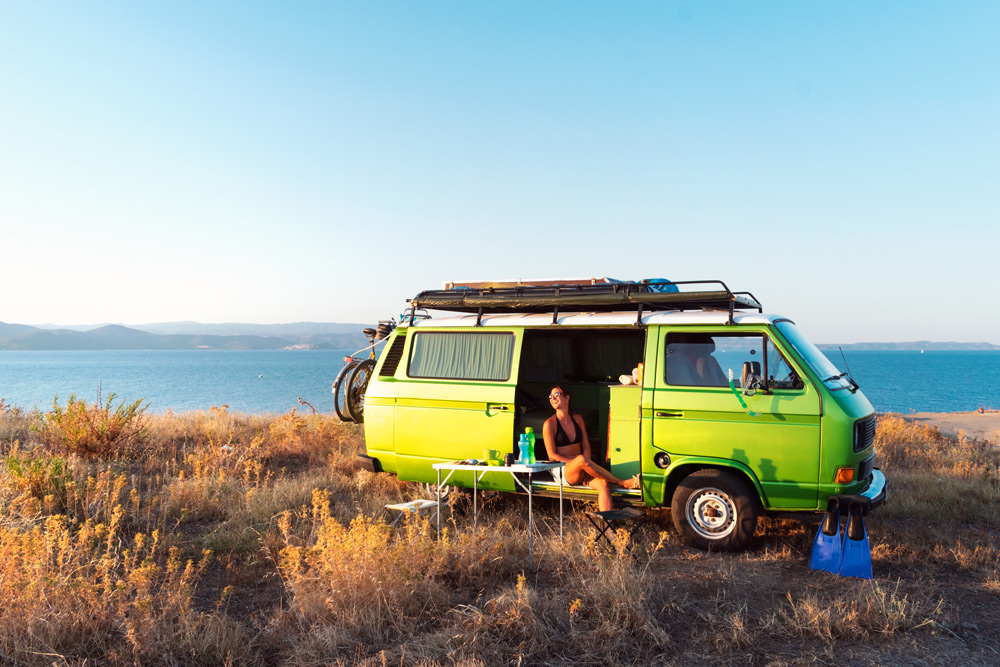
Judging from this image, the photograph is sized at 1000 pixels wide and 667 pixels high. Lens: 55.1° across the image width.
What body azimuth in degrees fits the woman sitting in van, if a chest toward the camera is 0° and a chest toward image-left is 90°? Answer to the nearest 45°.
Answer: approximately 315°

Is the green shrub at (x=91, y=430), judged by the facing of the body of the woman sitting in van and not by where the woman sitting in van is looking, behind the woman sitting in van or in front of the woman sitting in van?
behind

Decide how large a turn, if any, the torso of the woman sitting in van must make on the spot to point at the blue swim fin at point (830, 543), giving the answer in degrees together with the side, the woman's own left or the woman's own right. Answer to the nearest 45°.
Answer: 0° — they already face it
